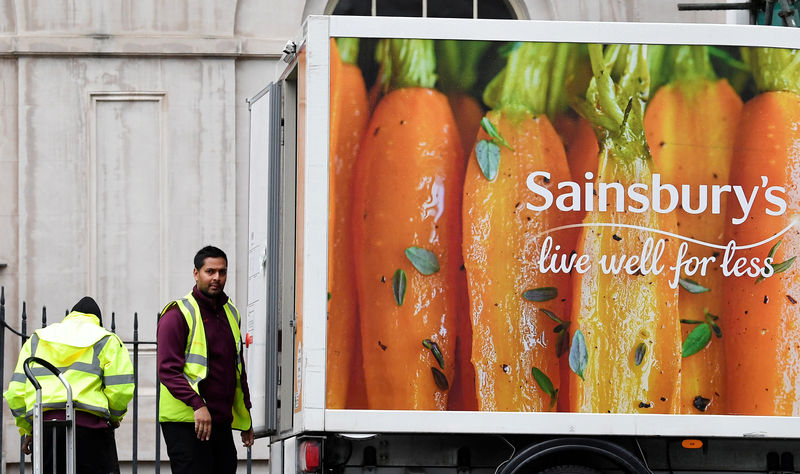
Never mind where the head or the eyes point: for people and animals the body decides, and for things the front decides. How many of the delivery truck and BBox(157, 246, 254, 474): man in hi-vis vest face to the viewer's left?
0

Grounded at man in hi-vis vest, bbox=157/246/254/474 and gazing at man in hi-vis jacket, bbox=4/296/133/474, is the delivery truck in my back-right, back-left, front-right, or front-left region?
back-right

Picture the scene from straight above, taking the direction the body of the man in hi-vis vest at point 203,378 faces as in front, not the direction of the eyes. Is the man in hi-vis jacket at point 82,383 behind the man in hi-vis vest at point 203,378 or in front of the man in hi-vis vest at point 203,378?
behind

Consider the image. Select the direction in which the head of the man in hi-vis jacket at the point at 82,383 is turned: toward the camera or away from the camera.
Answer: away from the camera

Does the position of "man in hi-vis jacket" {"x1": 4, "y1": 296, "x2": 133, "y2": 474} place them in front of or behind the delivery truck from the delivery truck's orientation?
behind

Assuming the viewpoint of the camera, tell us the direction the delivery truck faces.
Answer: facing to the right of the viewer

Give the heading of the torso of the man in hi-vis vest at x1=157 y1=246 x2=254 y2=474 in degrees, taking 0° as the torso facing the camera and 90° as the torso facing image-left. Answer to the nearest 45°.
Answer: approximately 315°

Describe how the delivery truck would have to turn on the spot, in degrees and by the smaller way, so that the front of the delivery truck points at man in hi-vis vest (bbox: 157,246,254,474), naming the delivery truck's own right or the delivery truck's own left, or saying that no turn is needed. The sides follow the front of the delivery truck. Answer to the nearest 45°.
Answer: approximately 180°
